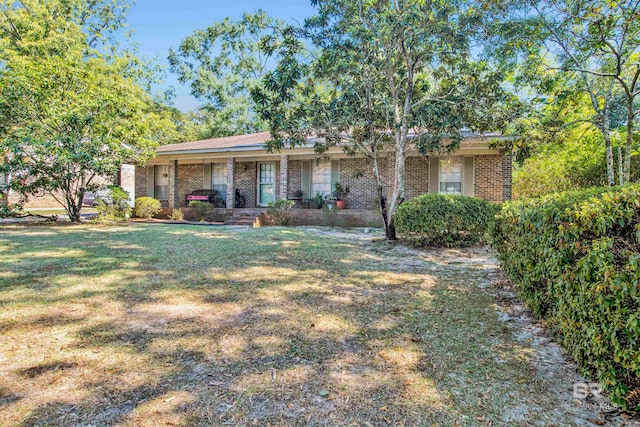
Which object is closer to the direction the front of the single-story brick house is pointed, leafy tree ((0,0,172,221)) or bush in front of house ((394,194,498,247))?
the bush in front of house

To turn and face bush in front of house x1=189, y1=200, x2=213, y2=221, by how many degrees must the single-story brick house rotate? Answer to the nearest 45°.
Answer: approximately 90° to its right

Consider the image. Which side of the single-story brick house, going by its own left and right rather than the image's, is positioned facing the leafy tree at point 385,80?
front

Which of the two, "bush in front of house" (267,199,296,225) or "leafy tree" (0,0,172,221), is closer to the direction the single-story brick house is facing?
the bush in front of house

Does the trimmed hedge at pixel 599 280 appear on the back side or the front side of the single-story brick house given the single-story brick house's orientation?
on the front side

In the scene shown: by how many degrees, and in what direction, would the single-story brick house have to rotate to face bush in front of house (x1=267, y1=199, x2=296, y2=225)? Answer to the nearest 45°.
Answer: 0° — it already faces it

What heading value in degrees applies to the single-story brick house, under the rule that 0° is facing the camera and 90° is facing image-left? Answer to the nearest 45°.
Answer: approximately 0°

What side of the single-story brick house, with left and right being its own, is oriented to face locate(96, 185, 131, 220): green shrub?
right

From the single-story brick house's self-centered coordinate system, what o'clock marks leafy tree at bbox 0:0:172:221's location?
The leafy tree is roughly at 2 o'clock from the single-story brick house.
